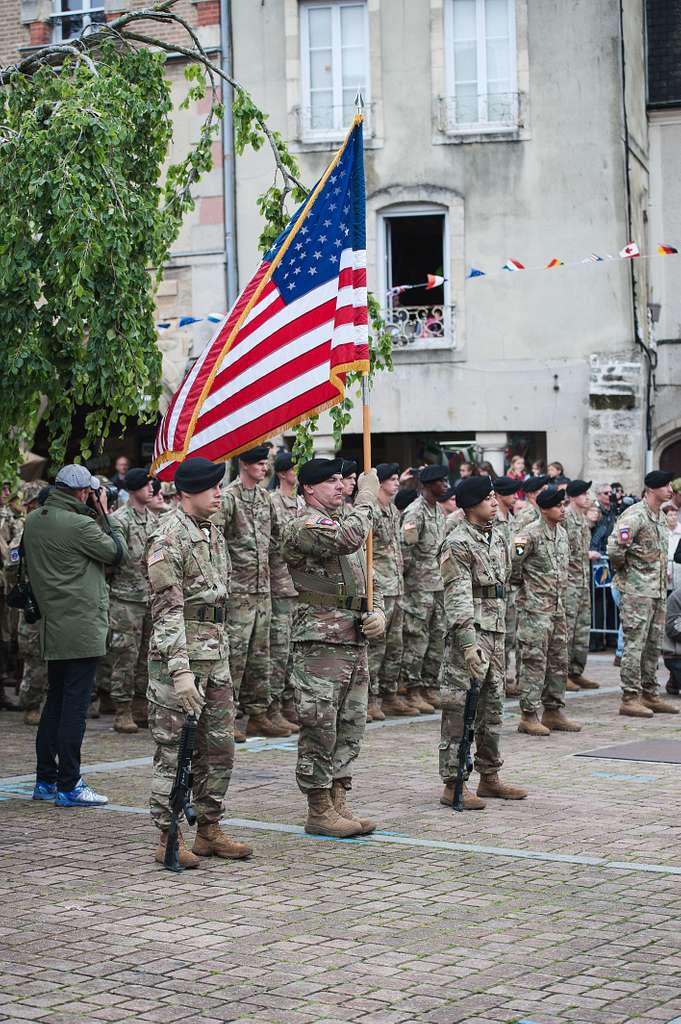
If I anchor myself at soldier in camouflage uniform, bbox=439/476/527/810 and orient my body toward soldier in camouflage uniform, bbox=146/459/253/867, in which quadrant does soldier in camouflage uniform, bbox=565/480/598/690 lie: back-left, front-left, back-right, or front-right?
back-right

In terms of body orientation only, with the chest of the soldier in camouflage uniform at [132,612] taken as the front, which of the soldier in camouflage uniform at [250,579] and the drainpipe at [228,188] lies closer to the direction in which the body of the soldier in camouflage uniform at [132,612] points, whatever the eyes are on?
the soldier in camouflage uniform

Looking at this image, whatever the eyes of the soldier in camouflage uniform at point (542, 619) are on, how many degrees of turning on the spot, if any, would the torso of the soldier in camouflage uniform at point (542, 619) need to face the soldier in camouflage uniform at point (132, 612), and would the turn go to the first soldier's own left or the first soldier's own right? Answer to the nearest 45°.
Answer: approximately 135° to the first soldier's own right

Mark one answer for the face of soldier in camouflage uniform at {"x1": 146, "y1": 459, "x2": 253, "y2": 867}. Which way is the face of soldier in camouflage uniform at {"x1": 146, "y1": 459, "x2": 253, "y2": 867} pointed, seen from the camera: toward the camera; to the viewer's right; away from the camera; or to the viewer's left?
to the viewer's right

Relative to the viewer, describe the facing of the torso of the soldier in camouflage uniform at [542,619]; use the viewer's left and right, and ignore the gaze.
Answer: facing the viewer and to the right of the viewer

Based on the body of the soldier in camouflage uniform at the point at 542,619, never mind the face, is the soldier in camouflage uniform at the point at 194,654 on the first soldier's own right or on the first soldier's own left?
on the first soldier's own right

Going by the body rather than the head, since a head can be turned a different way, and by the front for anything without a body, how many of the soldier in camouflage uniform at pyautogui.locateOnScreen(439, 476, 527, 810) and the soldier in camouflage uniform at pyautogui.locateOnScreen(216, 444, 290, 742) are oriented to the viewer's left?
0

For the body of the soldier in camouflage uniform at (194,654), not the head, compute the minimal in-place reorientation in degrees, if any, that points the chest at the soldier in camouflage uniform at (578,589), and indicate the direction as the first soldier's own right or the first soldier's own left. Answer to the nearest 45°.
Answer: approximately 90° to the first soldier's own left

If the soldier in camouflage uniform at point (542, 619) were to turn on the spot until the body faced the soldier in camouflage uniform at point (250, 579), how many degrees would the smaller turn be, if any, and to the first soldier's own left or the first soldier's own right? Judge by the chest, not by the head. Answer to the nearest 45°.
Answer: approximately 135° to the first soldier's own right

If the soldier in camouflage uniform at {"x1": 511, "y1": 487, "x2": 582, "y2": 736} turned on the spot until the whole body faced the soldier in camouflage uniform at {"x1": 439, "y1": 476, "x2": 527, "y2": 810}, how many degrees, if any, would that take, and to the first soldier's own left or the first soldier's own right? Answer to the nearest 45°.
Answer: approximately 45° to the first soldier's own right

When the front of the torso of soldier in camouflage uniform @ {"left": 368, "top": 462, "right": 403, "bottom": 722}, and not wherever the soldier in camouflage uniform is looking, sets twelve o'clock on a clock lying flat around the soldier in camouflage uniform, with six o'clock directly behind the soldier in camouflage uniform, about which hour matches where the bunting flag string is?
The bunting flag string is roughly at 8 o'clock from the soldier in camouflage uniform.

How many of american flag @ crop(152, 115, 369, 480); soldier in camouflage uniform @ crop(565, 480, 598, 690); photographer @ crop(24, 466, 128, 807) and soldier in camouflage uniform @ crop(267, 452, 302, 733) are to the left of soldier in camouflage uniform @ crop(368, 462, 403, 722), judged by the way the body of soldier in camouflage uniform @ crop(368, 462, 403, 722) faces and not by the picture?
1
